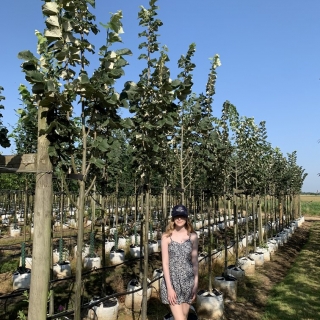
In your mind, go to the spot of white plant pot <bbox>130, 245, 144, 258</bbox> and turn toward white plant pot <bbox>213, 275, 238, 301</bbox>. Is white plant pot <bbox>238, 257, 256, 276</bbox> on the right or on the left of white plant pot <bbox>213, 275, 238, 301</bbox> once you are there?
left

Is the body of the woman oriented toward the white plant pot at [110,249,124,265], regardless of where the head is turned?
no

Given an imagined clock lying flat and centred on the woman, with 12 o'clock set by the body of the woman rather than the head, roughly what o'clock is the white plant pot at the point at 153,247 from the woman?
The white plant pot is roughly at 6 o'clock from the woman.

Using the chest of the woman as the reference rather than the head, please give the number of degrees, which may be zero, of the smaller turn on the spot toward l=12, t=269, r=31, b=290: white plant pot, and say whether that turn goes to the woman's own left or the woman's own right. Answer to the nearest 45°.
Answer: approximately 135° to the woman's own right

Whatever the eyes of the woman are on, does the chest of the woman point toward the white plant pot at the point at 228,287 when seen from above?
no

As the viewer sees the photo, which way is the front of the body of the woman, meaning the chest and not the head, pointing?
toward the camera

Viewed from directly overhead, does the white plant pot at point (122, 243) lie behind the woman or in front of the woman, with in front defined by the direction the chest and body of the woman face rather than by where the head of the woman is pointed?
behind

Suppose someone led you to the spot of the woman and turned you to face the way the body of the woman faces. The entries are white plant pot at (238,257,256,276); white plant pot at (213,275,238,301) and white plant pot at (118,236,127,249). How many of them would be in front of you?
0

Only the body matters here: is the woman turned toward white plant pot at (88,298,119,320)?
no

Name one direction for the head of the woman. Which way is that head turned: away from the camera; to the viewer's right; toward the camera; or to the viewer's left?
toward the camera

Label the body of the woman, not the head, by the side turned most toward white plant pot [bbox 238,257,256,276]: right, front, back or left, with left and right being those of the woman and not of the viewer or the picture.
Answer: back

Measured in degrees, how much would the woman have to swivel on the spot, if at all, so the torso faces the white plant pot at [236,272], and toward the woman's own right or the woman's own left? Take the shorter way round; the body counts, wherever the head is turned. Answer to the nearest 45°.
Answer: approximately 180°

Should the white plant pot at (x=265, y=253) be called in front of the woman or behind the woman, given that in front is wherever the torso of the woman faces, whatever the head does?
behind

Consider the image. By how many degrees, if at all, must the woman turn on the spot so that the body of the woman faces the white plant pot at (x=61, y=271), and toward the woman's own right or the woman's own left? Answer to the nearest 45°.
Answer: approximately 135° to the woman's own right

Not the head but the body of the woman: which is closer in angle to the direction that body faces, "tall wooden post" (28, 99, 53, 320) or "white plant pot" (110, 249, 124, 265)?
the tall wooden post
